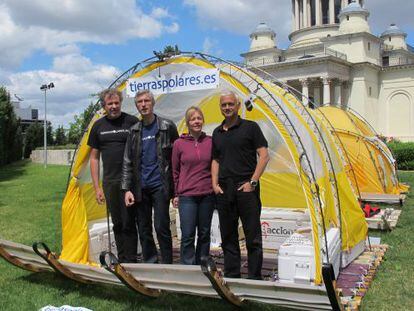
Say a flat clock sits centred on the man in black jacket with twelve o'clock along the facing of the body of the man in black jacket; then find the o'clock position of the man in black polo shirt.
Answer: The man in black polo shirt is roughly at 10 o'clock from the man in black jacket.

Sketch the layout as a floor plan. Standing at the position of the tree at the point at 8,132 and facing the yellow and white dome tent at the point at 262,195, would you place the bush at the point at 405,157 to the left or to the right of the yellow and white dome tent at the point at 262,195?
left

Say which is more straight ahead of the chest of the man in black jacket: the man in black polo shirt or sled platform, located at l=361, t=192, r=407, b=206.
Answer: the man in black polo shirt

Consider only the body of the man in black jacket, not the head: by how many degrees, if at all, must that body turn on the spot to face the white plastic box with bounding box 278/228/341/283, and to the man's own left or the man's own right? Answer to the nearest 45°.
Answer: approximately 90° to the man's own left

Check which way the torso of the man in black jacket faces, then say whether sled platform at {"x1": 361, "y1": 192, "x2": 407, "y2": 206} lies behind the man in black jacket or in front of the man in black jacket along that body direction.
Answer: behind

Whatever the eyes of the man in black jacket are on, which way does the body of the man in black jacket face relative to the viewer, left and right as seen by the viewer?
facing the viewer

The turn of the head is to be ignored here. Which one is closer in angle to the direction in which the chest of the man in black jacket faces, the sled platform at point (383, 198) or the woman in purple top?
the woman in purple top

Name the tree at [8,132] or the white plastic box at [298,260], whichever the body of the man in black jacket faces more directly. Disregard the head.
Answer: the white plastic box

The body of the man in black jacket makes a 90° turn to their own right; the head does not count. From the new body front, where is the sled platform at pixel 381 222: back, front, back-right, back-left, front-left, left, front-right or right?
back-right

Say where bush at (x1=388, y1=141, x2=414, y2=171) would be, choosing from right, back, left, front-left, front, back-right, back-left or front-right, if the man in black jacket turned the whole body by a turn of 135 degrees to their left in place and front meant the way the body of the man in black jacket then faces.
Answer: front

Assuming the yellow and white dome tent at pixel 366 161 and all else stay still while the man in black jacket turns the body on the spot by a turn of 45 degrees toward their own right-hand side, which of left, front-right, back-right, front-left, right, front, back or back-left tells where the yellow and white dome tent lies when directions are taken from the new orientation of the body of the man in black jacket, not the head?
back
